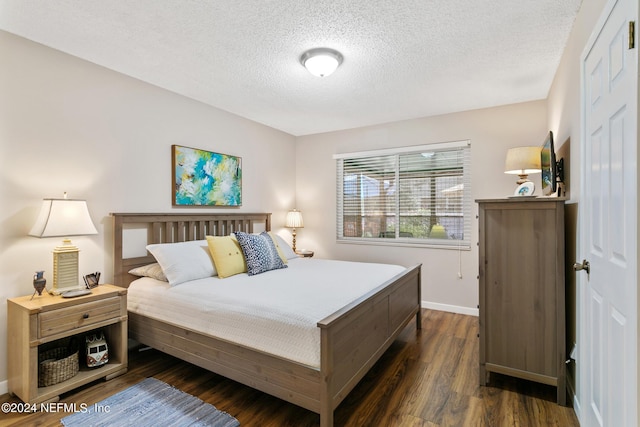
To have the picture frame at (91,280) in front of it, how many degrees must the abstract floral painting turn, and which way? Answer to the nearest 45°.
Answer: approximately 90° to its right

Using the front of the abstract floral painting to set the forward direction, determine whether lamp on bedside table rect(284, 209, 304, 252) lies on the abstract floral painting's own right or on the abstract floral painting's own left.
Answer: on the abstract floral painting's own left

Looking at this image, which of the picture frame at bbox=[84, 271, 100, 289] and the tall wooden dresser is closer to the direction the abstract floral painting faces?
the tall wooden dresser

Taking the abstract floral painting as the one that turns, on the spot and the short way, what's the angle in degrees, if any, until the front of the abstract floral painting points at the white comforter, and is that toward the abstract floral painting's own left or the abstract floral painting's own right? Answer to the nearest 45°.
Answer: approximately 45° to the abstract floral painting's own right

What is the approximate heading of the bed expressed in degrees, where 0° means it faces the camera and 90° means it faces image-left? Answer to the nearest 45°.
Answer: approximately 315°

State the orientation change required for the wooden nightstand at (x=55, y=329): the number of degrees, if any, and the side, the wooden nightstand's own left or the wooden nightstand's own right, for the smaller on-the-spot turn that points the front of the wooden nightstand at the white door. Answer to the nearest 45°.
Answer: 0° — it already faces it
